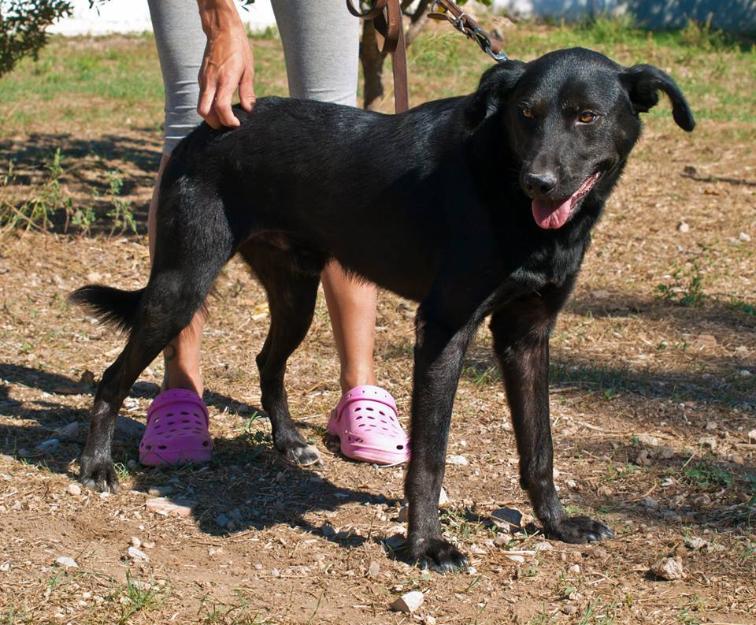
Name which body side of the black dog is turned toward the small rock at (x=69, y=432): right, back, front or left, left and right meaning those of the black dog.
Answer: back

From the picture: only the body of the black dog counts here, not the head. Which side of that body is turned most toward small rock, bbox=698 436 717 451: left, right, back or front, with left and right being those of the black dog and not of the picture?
left

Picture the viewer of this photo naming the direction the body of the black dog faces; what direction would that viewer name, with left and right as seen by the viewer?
facing the viewer and to the right of the viewer

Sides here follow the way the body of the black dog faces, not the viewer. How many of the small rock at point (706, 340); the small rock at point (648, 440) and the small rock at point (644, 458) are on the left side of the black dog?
3

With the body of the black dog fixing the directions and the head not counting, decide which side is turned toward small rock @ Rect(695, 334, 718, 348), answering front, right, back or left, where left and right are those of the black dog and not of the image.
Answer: left

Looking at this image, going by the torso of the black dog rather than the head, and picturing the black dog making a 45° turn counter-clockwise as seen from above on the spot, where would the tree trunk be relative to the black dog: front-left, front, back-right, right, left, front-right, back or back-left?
left

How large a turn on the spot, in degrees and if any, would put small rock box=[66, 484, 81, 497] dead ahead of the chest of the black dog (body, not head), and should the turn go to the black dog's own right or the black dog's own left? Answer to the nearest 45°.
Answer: approximately 135° to the black dog's own right

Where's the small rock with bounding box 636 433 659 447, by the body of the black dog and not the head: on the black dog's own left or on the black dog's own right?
on the black dog's own left
